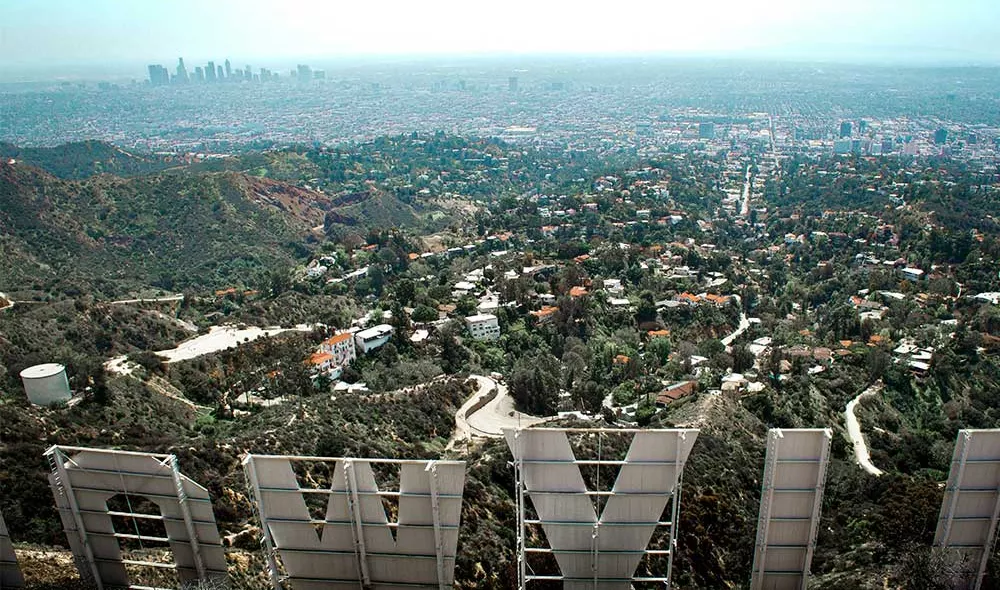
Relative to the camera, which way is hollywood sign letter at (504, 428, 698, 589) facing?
away from the camera

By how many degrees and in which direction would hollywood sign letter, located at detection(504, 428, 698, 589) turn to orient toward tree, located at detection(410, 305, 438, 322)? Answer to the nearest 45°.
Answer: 0° — it already faces it

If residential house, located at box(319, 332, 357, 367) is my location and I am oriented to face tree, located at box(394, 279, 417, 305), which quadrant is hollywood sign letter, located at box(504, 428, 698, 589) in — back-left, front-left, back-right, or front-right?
back-right

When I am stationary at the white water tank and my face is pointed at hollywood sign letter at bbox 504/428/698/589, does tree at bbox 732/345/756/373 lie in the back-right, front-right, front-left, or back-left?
front-left

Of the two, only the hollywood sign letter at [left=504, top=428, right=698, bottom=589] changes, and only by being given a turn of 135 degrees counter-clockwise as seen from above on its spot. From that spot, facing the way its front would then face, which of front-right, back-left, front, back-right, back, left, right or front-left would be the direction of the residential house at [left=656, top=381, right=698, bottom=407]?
back-right

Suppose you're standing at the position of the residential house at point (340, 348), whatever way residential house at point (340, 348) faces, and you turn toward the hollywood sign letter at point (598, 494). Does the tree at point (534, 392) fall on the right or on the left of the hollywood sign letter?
left

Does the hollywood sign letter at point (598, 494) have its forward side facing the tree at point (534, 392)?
yes

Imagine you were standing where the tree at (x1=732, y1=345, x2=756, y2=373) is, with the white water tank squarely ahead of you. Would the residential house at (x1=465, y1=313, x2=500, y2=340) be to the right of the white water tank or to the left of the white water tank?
right

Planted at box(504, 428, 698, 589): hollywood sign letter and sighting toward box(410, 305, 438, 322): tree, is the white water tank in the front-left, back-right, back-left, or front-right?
front-left

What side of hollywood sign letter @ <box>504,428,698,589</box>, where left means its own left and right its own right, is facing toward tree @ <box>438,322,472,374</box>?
front

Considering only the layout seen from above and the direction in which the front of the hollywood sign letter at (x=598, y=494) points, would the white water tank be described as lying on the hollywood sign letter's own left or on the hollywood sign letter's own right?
on the hollywood sign letter's own left

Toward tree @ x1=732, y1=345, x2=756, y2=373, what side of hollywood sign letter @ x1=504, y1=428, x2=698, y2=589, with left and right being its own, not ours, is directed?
front

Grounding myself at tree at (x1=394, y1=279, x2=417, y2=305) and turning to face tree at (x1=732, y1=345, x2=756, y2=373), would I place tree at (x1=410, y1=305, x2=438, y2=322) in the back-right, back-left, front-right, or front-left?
front-right

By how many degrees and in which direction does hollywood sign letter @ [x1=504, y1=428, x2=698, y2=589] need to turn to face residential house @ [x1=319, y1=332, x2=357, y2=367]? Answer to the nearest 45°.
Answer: approximately 45° to its left

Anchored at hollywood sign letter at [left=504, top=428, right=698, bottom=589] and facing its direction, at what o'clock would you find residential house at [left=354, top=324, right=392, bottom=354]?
The residential house is roughly at 11 o'clock from the hollywood sign letter.

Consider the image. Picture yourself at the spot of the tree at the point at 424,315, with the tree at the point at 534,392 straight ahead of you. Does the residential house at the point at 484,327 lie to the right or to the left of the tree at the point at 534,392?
left

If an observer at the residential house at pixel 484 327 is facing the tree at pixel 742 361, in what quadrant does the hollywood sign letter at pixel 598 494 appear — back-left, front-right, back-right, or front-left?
front-right
